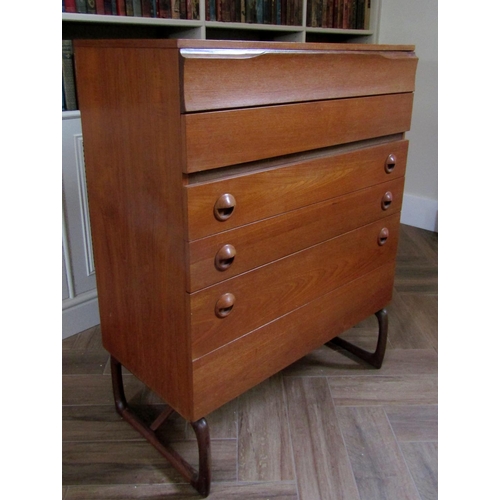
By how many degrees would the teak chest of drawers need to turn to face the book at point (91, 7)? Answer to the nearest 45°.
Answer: approximately 180°

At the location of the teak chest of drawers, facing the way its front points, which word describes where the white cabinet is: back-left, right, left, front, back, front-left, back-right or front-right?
back

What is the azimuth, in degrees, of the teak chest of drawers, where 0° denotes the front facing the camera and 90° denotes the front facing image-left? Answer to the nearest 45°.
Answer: approximately 315°

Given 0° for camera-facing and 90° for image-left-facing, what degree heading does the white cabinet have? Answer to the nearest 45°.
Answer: approximately 315°

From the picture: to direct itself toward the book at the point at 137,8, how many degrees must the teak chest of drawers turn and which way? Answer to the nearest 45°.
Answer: approximately 135° to its left

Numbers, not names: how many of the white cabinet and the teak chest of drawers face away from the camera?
0
